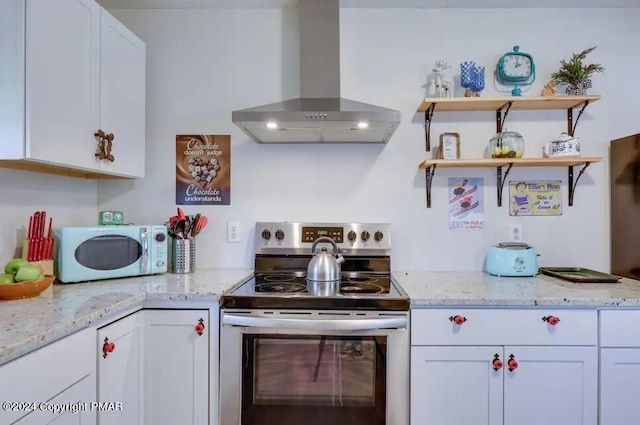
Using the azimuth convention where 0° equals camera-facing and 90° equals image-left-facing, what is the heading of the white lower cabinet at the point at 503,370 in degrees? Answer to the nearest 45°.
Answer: approximately 0°

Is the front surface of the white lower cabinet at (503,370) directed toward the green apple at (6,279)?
no

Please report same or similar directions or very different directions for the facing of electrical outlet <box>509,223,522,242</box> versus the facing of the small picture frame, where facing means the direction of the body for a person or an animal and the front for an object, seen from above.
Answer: same or similar directions

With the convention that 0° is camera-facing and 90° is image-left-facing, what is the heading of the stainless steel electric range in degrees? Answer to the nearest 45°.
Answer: approximately 0°

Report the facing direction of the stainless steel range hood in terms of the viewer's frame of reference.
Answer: facing the viewer

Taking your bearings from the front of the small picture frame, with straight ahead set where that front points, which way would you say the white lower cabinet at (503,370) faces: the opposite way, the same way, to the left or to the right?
the same way

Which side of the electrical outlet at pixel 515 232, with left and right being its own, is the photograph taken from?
front

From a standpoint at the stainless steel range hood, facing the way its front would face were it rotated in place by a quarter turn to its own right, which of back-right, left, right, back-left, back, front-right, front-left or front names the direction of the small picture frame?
back

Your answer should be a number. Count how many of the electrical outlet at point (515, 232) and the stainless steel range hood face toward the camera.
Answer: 2

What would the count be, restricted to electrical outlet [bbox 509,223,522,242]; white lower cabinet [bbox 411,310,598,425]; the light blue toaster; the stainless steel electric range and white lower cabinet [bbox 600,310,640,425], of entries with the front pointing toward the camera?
5

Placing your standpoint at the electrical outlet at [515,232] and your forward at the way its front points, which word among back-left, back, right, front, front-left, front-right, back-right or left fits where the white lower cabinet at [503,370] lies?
front
